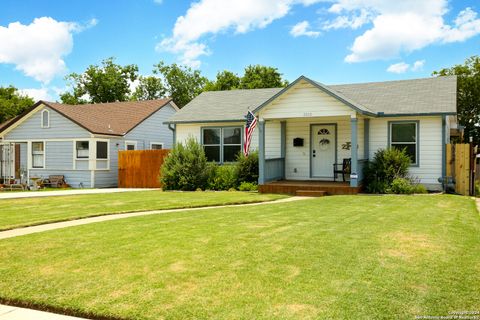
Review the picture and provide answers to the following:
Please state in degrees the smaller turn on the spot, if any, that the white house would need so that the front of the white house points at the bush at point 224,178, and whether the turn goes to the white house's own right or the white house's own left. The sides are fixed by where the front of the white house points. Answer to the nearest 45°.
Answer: approximately 90° to the white house's own right

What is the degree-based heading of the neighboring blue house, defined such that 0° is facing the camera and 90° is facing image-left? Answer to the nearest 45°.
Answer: approximately 45°

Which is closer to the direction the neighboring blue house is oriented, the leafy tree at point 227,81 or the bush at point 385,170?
the bush

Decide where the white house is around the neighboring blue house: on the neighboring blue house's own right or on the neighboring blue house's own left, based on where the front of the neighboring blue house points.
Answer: on the neighboring blue house's own left

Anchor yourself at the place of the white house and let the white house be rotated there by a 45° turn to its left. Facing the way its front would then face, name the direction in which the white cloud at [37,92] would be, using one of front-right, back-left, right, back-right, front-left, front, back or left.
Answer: back

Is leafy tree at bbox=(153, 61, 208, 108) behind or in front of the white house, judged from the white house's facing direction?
behind

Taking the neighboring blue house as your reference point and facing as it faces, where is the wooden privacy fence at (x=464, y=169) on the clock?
The wooden privacy fence is roughly at 9 o'clock from the neighboring blue house.

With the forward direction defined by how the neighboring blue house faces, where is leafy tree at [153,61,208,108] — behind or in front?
behind

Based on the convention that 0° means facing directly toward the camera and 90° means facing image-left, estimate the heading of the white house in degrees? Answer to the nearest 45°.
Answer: approximately 0°

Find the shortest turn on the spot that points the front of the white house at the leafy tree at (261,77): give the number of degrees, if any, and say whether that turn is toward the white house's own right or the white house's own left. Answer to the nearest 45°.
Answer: approximately 180°
